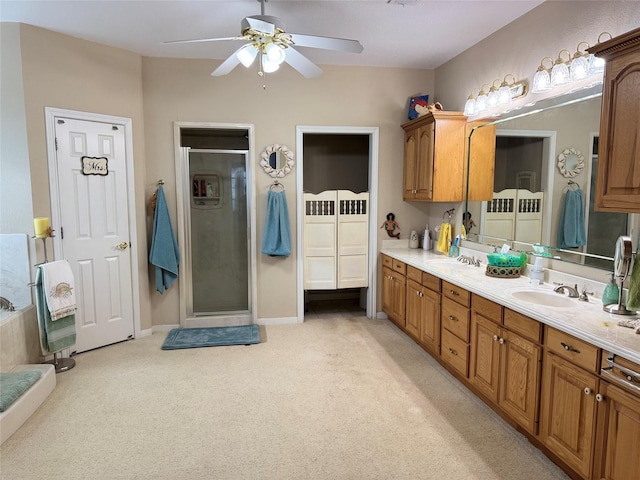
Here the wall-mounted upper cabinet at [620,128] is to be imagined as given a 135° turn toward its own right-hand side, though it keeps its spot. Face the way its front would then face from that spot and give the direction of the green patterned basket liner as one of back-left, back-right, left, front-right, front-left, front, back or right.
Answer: front-left

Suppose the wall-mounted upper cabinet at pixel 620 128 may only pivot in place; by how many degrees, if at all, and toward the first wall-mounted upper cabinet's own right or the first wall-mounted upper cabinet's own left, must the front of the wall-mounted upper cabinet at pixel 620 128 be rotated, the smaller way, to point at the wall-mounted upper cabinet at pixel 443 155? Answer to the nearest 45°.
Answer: approximately 90° to the first wall-mounted upper cabinet's own right

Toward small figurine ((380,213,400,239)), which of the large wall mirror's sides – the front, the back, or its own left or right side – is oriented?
right

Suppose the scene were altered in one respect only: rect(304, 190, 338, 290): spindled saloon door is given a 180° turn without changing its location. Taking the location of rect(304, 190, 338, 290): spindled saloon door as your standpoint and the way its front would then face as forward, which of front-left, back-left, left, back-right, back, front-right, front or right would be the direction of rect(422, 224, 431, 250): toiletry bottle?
right

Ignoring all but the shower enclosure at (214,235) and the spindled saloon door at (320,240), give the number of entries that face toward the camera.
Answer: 2

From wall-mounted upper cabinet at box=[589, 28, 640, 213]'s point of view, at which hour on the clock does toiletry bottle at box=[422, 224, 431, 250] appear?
The toiletry bottle is roughly at 3 o'clock from the wall-mounted upper cabinet.

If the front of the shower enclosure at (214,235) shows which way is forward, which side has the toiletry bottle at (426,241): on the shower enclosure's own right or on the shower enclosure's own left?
on the shower enclosure's own left

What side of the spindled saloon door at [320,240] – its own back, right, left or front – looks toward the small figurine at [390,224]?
left

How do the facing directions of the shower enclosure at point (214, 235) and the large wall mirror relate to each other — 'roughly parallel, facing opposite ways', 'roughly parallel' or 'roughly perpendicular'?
roughly perpendicular

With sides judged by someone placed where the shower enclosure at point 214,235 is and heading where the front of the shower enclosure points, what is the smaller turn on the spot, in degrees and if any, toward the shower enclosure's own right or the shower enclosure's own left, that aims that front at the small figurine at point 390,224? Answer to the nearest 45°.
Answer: approximately 90° to the shower enclosure's own left

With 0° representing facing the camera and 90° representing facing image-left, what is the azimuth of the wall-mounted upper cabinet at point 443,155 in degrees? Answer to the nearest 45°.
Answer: approximately 45°
